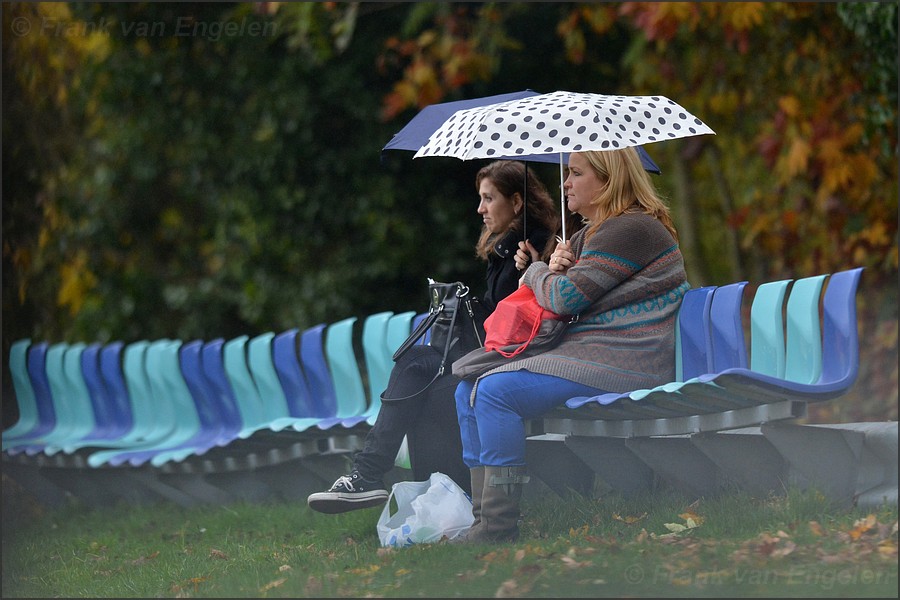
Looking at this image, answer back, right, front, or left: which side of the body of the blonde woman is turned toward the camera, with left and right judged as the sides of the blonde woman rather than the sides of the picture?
left

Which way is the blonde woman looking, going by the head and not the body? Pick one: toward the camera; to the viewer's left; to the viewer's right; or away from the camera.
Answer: to the viewer's left

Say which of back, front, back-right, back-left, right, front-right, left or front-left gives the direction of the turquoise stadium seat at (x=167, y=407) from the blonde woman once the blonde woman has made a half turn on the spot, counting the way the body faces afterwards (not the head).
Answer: back-left
